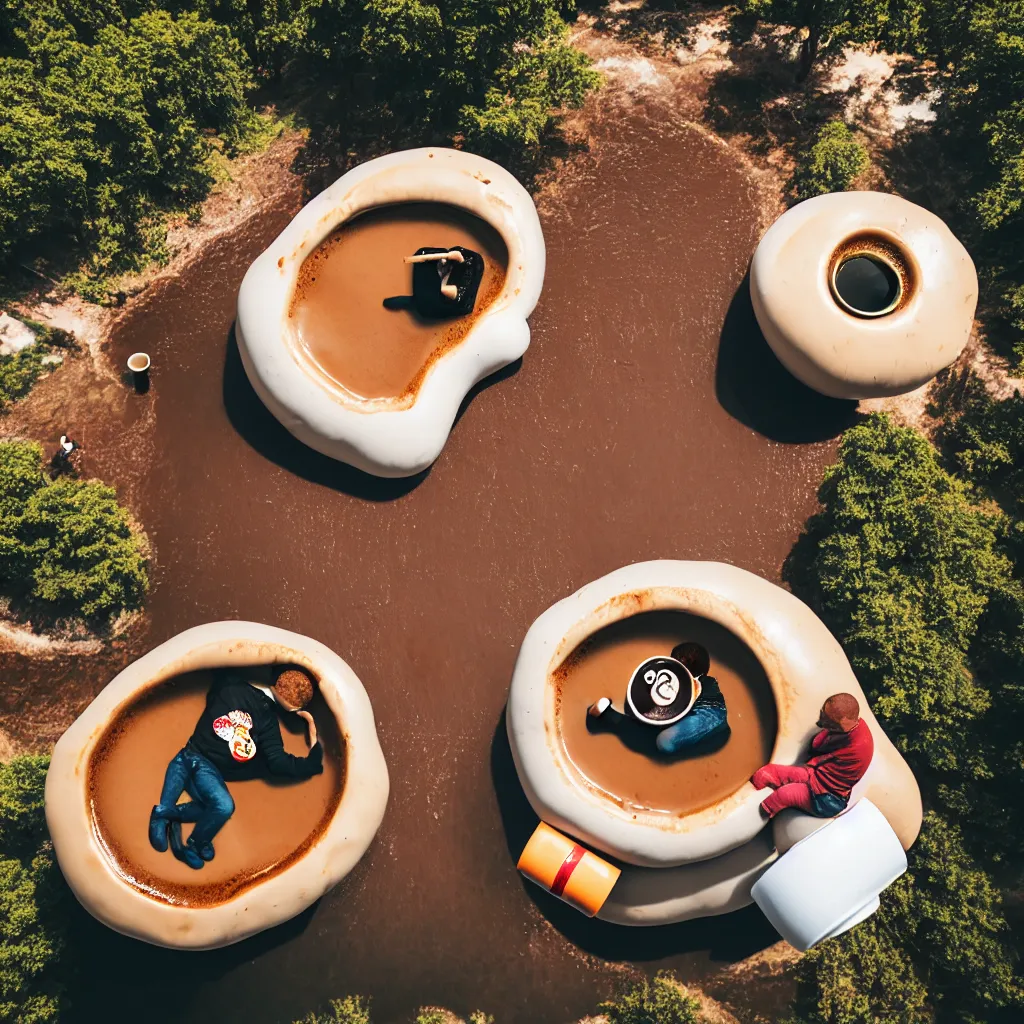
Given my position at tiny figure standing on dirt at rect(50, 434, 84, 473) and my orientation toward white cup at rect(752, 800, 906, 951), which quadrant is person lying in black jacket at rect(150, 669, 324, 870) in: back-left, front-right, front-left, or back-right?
front-right

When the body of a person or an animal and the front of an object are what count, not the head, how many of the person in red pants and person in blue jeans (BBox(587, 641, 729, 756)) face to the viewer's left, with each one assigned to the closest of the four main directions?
2

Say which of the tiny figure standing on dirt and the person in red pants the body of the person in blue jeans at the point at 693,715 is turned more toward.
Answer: the tiny figure standing on dirt

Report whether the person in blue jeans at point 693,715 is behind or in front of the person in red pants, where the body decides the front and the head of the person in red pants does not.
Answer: in front

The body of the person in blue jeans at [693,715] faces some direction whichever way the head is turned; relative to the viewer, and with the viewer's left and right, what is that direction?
facing to the left of the viewer

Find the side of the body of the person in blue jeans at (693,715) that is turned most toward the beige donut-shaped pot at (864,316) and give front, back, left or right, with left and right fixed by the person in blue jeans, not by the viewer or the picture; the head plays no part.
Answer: right

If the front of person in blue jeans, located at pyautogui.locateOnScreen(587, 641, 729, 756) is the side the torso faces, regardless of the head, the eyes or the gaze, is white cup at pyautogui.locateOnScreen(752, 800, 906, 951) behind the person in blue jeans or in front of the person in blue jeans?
behind

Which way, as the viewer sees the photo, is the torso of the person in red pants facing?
to the viewer's left

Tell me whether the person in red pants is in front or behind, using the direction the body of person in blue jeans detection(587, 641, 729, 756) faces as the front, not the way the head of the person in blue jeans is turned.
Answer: behind

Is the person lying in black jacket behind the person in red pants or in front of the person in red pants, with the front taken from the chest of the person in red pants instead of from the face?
in front
